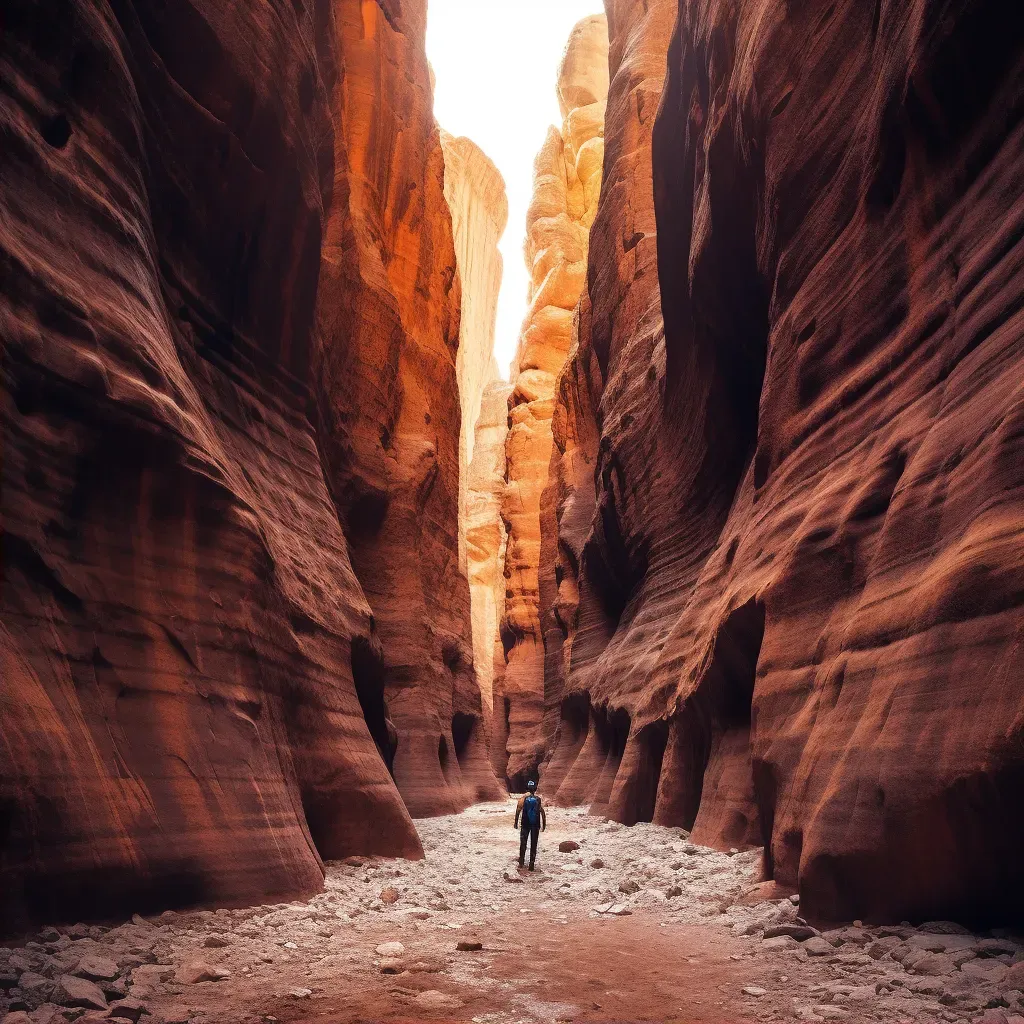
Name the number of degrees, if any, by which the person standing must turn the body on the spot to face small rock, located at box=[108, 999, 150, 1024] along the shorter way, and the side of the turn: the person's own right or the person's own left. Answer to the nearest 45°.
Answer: approximately 180°

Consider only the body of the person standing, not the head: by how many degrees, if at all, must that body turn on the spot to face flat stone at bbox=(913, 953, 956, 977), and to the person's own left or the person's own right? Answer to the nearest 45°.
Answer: approximately 180°

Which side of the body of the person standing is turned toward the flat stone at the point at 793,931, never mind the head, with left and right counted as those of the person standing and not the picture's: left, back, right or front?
back

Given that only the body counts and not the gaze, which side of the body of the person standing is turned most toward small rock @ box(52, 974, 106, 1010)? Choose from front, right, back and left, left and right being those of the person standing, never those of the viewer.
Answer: back

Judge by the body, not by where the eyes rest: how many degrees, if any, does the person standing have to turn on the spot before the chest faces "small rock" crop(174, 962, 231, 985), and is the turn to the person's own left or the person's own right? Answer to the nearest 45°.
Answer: approximately 180°

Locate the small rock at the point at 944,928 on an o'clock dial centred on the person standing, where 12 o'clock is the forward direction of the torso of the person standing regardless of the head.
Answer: The small rock is roughly at 5 o'clock from the person standing.

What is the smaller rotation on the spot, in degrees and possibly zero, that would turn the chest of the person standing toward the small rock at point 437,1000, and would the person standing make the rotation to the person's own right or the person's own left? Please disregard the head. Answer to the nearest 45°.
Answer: approximately 180°

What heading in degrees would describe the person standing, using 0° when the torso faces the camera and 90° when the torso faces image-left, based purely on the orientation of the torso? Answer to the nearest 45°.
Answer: approximately 180°

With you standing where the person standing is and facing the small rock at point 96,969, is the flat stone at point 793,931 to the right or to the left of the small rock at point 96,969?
left

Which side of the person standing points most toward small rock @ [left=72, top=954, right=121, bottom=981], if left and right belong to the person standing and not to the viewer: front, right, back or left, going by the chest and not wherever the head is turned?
back
